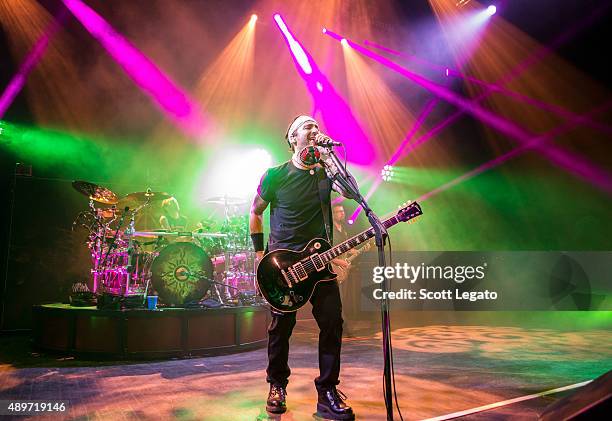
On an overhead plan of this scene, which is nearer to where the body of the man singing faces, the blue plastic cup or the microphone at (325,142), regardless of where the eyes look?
the microphone

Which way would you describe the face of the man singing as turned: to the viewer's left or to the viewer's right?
to the viewer's right

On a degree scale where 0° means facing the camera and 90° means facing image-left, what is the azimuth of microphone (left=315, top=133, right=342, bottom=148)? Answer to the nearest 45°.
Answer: approximately 90°

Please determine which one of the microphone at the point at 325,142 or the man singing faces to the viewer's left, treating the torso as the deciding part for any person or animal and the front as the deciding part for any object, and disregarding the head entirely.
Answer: the microphone

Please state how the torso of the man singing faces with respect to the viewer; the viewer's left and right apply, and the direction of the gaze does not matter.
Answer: facing the viewer and to the right of the viewer

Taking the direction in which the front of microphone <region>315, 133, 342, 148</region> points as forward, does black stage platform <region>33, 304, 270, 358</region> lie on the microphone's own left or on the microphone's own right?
on the microphone's own right

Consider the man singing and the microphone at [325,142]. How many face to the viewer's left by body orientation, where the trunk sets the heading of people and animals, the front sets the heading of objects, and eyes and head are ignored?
1
